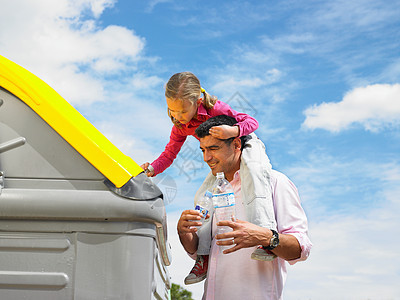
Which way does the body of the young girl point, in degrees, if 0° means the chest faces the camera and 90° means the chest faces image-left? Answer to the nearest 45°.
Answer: approximately 45°

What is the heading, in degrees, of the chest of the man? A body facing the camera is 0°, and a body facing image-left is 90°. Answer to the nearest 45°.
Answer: approximately 45°
